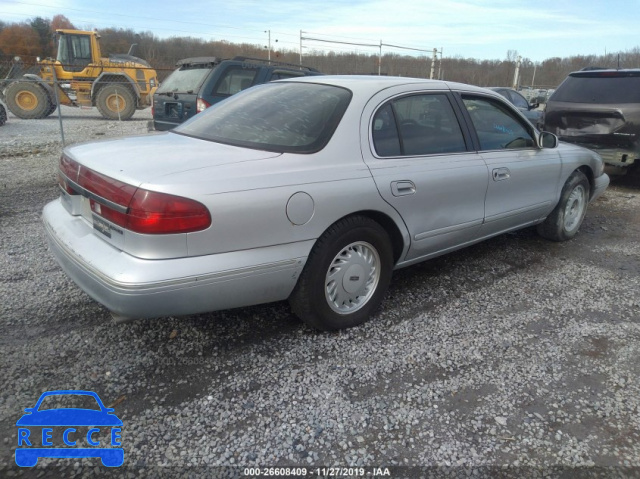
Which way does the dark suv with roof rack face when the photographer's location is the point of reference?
facing away from the viewer and to the right of the viewer

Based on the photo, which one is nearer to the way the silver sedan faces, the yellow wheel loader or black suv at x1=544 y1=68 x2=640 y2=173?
the black suv

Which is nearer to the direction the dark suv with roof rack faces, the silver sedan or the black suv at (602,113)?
the black suv

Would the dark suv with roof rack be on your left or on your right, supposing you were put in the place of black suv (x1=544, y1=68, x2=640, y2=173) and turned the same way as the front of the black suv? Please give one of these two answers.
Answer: on your left

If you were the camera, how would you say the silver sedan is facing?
facing away from the viewer and to the right of the viewer

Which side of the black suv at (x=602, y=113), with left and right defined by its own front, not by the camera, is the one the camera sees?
back

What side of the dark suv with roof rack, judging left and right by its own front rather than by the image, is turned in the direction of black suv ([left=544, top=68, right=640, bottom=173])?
right
